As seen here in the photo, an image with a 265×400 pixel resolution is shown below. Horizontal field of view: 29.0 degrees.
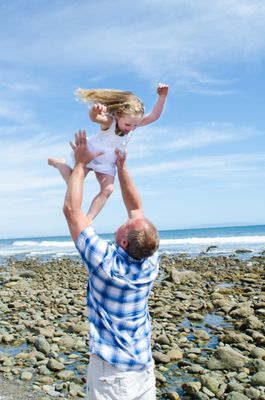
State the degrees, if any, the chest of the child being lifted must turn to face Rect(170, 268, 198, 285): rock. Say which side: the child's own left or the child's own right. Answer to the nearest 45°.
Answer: approximately 135° to the child's own left

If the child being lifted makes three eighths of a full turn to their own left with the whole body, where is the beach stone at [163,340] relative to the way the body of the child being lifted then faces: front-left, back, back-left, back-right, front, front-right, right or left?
front

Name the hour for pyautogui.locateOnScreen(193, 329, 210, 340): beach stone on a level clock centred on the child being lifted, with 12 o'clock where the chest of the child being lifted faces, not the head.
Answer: The beach stone is roughly at 8 o'clock from the child being lifted.

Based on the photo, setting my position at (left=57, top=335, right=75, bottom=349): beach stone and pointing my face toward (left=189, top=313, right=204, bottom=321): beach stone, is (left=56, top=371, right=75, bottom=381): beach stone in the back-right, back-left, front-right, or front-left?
back-right

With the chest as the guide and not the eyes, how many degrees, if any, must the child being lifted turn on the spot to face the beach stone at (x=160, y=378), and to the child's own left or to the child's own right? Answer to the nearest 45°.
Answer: approximately 135° to the child's own left

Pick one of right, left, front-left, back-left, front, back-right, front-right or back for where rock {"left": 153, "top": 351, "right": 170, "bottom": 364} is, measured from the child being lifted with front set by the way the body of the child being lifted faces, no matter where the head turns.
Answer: back-left

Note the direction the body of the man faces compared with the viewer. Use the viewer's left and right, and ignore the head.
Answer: facing away from the viewer and to the left of the viewer

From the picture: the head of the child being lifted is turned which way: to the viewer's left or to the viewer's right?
to the viewer's right

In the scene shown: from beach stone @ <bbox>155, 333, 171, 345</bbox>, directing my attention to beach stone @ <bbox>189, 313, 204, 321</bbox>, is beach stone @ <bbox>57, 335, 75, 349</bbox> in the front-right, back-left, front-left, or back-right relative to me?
back-left

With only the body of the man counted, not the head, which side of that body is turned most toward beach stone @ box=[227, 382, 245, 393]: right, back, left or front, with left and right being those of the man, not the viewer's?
right
